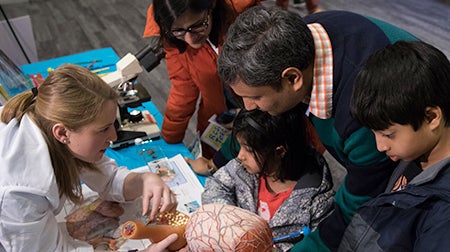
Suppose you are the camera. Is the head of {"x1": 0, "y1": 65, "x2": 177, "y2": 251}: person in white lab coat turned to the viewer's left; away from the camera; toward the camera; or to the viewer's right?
to the viewer's right

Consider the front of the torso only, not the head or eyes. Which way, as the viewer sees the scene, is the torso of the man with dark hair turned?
to the viewer's left

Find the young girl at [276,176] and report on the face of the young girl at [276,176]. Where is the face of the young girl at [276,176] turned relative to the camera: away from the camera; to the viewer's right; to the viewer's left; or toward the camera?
to the viewer's left

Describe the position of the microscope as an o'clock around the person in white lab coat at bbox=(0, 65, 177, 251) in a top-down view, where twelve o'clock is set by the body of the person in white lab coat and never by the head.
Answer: The microscope is roughly at 10 o'clock from the person in white lab coat.

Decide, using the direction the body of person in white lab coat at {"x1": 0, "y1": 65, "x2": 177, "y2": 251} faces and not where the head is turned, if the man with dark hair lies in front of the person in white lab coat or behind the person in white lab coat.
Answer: in front

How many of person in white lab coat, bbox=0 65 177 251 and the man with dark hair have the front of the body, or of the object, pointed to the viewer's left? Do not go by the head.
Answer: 1

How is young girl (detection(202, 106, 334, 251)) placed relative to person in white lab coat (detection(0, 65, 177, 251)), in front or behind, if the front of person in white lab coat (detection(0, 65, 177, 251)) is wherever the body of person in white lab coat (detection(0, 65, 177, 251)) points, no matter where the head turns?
in front

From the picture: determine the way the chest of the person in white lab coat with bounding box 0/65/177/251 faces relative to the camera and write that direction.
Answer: to the viewer's right
